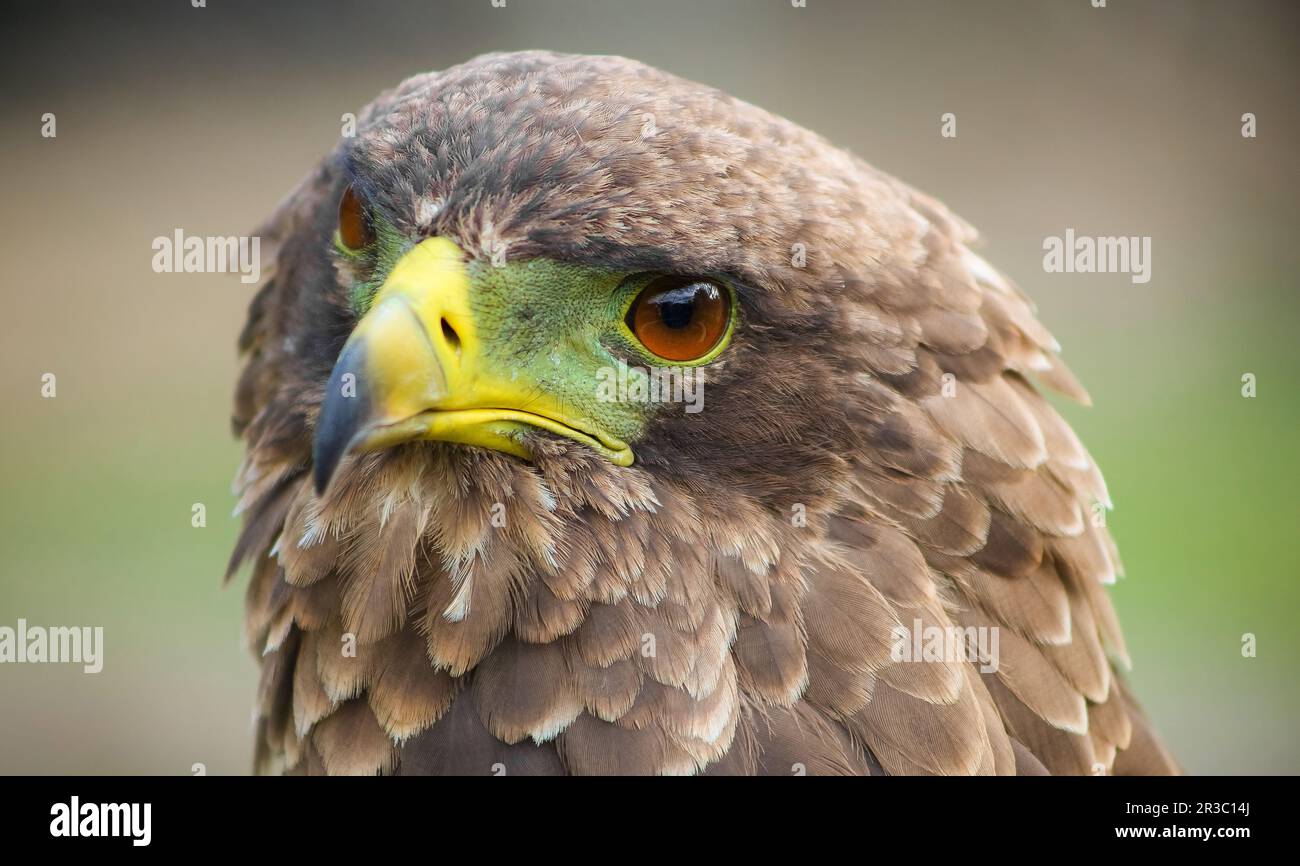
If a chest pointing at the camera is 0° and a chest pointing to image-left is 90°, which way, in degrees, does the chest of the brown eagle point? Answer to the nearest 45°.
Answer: approximately 45°
